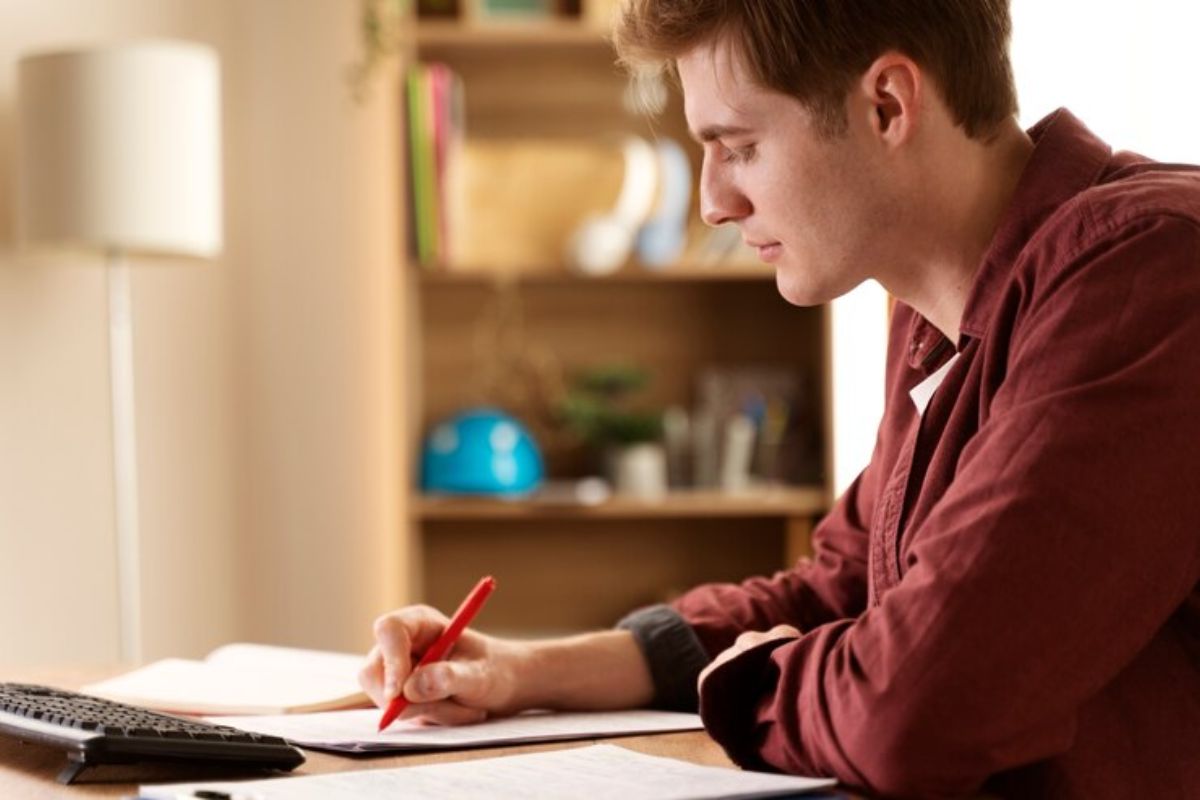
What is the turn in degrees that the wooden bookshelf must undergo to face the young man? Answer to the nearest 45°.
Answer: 0° — it already faces them

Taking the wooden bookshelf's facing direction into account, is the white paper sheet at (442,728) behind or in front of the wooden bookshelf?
in front

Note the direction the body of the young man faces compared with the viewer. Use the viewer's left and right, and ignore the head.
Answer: facing to the left of the viewer

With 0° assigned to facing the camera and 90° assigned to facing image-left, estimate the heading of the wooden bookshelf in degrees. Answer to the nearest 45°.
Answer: approximately 0°

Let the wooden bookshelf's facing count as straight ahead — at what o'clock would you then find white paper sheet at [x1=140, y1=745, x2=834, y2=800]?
The white paper sheet is roughly at 12 o'clock from the wooden bookshelf.

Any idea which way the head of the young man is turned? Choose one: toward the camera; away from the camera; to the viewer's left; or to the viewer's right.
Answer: to the viewer's left

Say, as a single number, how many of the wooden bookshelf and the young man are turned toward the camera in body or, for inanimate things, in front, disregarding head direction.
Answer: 1

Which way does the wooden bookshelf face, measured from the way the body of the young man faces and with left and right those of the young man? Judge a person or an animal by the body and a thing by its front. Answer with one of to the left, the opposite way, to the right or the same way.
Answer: to the left
